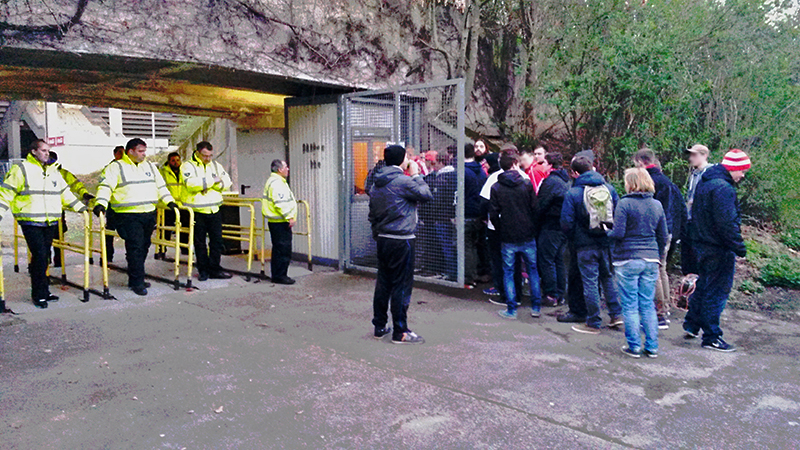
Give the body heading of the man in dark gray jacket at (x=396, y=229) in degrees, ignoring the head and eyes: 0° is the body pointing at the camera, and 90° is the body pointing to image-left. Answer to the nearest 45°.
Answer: approximately 225°

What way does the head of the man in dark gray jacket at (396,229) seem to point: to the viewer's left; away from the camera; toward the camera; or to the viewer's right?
away from the camera

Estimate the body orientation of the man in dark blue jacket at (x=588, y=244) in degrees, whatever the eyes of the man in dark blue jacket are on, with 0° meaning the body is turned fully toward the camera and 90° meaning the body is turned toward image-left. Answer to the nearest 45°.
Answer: approximately 135°

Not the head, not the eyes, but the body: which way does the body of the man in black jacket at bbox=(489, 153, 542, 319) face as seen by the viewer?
away from the camera

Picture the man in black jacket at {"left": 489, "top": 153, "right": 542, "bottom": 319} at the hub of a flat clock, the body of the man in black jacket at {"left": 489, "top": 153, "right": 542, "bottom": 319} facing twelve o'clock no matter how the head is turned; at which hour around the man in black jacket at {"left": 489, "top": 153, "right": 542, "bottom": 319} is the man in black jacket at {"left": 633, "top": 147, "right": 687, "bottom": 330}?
the man in black jacket at {"left": 633, "top": 147, "right": 687, "bottom": 330} is roughly at 3 o'clock from the man in black jacket at {"left": 489, "top": 153, "right": 542, "bottom": 319}.

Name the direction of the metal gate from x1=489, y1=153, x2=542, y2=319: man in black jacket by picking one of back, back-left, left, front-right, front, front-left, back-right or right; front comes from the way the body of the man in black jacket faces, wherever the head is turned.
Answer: front-left
